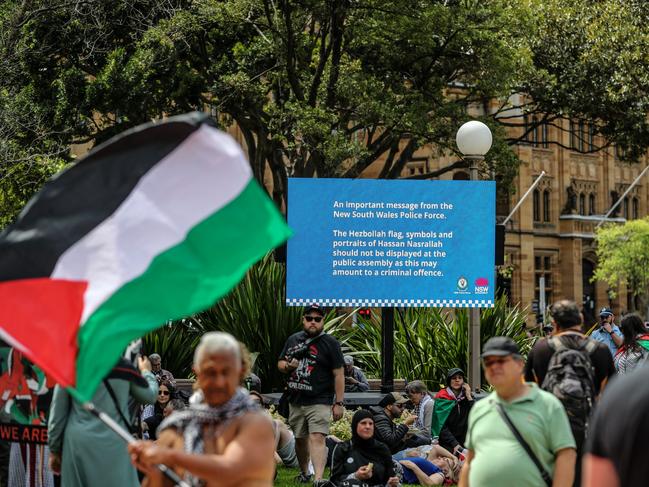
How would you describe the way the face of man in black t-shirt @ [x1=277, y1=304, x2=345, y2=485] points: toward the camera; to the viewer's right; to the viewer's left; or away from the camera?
toward the camera

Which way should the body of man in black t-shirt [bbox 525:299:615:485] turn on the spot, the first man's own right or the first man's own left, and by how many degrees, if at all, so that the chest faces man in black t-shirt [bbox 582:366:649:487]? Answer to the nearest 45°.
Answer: approximately 180°

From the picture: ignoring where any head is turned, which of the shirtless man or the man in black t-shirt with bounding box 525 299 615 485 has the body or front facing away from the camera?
the man in black t-shirt

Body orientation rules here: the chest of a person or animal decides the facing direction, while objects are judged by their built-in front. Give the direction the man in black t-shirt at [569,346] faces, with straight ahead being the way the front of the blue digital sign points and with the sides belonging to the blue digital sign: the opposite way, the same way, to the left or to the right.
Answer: the opposite way

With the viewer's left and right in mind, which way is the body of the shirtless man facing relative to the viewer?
facing the viewer and to the left of the viewer

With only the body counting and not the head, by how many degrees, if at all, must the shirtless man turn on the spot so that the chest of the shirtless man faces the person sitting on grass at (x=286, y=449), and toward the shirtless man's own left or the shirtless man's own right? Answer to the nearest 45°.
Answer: approximately 135° to the shirtless man's own right

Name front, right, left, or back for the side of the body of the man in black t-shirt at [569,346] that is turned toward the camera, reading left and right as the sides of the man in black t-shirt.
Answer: back

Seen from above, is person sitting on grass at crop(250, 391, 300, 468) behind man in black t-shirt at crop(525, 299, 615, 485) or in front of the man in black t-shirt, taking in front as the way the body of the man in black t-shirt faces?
in front

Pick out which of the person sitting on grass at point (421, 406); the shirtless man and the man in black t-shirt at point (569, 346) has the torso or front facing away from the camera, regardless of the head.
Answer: the man in black t-shirt

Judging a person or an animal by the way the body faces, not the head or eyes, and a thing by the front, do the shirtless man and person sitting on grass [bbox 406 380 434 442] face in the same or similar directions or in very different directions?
same or similar directions

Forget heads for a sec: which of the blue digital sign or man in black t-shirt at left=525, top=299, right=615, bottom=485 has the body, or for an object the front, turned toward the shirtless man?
the blue digital sign

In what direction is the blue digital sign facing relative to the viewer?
toward the camera

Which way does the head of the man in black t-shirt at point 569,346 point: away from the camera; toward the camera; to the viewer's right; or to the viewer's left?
away from the camera
